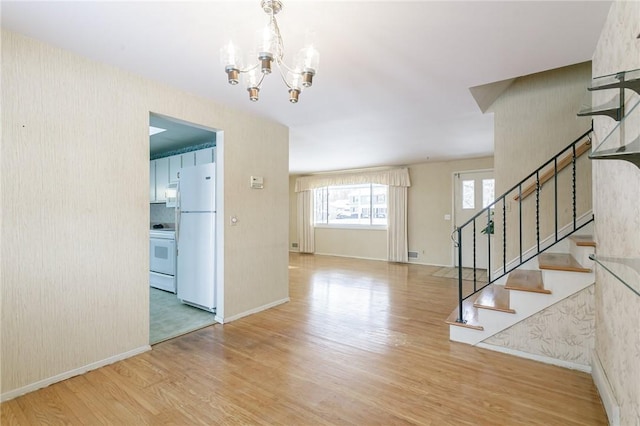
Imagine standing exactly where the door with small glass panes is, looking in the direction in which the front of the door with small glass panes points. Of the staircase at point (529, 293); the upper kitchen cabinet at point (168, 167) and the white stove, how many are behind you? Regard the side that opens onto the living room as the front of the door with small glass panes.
0

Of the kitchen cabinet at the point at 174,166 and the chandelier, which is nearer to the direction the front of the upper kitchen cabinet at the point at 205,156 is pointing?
the chandelier

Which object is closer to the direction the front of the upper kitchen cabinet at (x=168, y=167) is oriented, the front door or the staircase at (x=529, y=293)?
the staircase

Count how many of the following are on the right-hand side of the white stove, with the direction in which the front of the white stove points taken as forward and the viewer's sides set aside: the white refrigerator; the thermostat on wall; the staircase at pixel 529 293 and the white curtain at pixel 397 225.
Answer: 0

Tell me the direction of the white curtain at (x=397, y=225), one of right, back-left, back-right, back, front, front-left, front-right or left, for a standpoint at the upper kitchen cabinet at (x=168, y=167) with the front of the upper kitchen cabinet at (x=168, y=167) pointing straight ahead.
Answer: back-left

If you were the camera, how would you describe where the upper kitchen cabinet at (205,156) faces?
facing the viewer and to the left of the viewer

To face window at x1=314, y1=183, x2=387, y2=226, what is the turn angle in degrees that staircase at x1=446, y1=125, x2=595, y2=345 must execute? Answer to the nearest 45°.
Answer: approximately 45° to its right

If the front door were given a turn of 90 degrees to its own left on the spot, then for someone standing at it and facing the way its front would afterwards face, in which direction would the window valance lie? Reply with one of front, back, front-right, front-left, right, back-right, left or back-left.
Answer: back

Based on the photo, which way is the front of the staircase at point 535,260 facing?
to the viewer's left

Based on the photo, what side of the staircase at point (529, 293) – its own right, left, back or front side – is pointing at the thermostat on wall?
front

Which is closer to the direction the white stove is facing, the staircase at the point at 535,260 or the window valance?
the staircase

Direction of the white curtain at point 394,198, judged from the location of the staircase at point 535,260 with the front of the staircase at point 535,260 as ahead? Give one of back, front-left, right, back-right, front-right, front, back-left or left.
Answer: front-right

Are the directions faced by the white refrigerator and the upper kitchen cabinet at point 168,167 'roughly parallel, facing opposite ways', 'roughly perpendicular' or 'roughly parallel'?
roughly parallel

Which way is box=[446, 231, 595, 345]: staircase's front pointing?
to the viewer's left

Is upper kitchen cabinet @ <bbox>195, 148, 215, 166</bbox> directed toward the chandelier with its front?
no

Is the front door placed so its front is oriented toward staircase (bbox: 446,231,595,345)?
yes
